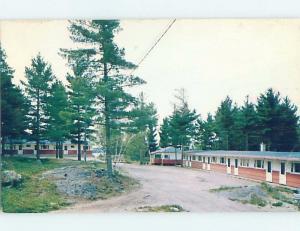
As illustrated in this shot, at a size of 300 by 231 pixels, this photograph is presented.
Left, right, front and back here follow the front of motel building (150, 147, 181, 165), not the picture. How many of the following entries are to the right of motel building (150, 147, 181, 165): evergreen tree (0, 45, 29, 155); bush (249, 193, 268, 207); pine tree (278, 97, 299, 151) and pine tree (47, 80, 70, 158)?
2

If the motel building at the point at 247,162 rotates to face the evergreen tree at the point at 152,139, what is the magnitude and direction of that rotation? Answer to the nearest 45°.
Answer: approximately 45° to its right

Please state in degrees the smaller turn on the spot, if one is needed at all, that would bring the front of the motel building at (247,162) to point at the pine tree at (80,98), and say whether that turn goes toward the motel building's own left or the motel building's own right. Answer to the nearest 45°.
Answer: approximately 45° to the motel building's own right

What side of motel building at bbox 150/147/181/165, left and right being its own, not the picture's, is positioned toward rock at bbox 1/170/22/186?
front

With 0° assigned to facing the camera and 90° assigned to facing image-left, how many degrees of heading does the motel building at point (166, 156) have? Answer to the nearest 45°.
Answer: approximately 0°

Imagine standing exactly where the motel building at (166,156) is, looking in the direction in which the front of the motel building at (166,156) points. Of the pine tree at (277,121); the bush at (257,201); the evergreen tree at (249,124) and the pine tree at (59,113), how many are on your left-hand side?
3

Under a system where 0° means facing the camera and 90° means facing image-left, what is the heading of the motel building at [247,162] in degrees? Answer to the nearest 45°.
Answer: approximately 45°

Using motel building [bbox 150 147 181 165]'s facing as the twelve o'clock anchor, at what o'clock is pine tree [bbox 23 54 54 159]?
The pine tree is roughly at 3 o'clock from the motel building.

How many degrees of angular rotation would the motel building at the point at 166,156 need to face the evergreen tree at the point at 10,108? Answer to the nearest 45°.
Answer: approximately 90° to its right
